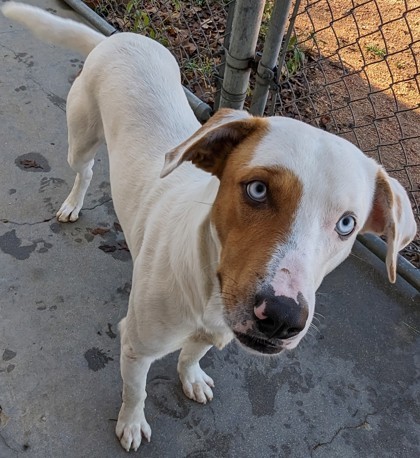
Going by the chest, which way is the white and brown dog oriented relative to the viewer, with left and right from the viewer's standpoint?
facing the viewer and to the right of the viewer
